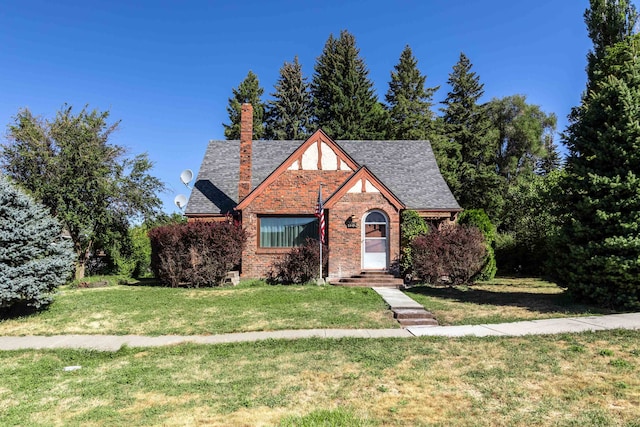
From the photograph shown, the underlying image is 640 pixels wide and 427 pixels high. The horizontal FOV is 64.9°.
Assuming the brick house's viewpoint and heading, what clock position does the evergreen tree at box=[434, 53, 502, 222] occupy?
The evergreen tree is roughly at 7 o'clock from the brick house.

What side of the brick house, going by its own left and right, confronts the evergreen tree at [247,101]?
back

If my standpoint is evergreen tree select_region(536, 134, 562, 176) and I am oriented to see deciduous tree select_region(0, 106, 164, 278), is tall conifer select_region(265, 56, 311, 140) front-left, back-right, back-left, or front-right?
front-right

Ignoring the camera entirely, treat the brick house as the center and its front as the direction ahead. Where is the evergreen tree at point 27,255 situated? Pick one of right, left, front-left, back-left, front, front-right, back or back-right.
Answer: front-right

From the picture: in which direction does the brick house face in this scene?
toward the camera

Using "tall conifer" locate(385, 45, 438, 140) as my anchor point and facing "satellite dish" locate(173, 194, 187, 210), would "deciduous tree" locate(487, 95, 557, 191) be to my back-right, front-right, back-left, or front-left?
back-left

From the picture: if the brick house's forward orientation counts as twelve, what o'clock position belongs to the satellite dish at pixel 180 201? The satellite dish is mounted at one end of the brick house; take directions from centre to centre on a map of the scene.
The satellite dish is roughly at 4 o'clock from the brick house.

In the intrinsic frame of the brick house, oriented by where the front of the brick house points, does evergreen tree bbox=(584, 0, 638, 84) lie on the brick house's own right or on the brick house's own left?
on the brick house's own left

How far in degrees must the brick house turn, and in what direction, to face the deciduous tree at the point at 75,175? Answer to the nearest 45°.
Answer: approximately 90° to its right

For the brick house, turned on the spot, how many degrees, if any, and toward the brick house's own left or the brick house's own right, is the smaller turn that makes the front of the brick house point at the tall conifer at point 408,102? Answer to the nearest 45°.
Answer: approximately 180°

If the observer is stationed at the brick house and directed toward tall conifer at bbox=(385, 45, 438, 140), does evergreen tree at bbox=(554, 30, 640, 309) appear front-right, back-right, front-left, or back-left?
back-right
